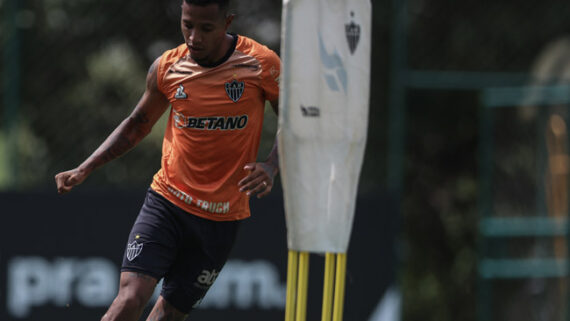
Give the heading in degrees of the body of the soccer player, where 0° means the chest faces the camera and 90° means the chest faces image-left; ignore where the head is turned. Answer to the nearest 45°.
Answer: approximately 0°

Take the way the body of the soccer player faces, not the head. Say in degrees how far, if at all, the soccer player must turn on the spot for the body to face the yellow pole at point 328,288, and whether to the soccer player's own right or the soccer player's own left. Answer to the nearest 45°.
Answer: approximately 45° to the soccer player's own left

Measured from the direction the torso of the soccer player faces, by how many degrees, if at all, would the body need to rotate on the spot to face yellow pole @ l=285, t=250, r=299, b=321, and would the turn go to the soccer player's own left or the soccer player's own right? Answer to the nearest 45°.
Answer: approximately 45° to the soccer player's own left

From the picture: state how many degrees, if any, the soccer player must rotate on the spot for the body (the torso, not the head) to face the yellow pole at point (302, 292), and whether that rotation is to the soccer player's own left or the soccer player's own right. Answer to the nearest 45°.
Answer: approximately 45° to the soccer player's own left
